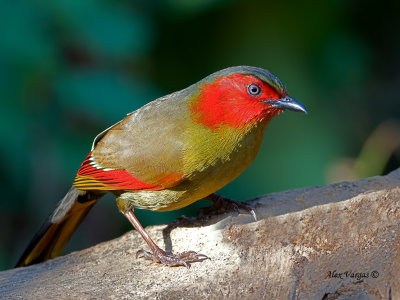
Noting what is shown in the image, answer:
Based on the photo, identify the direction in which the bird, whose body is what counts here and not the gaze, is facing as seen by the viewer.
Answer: to the viewer's right
